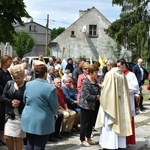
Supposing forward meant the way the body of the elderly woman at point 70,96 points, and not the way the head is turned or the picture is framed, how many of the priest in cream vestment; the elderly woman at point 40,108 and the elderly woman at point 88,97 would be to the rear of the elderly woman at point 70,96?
0

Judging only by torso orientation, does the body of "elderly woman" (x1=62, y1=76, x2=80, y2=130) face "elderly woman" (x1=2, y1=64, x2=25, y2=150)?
no

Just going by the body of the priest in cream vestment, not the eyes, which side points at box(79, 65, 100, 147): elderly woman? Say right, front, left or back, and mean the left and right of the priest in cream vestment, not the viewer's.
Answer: front

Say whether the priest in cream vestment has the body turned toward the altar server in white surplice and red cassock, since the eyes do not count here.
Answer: no

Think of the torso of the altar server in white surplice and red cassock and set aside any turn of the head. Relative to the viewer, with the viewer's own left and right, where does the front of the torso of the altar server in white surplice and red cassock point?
facing to the left of the viewer

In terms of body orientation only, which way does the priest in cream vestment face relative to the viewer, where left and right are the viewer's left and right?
facing away from the viewer and to the left of the viewer

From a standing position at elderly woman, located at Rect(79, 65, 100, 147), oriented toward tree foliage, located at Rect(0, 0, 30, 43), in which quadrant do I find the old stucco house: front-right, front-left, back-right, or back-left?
front-right

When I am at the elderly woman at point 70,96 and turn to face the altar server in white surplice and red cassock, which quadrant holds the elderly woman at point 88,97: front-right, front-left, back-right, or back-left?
front-right

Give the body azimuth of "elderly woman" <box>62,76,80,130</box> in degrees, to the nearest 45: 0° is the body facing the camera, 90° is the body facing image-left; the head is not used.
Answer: approximately 315°

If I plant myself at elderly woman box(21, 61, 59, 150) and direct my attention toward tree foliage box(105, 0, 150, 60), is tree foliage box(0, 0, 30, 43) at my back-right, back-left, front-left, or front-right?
front-left

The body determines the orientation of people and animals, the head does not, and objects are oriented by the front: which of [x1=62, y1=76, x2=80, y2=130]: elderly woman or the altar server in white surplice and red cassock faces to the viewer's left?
the altar server in white surplice and red cassock

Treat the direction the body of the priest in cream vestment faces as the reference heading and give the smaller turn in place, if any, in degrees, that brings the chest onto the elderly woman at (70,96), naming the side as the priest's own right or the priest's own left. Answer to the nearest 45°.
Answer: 0° — they already face them
